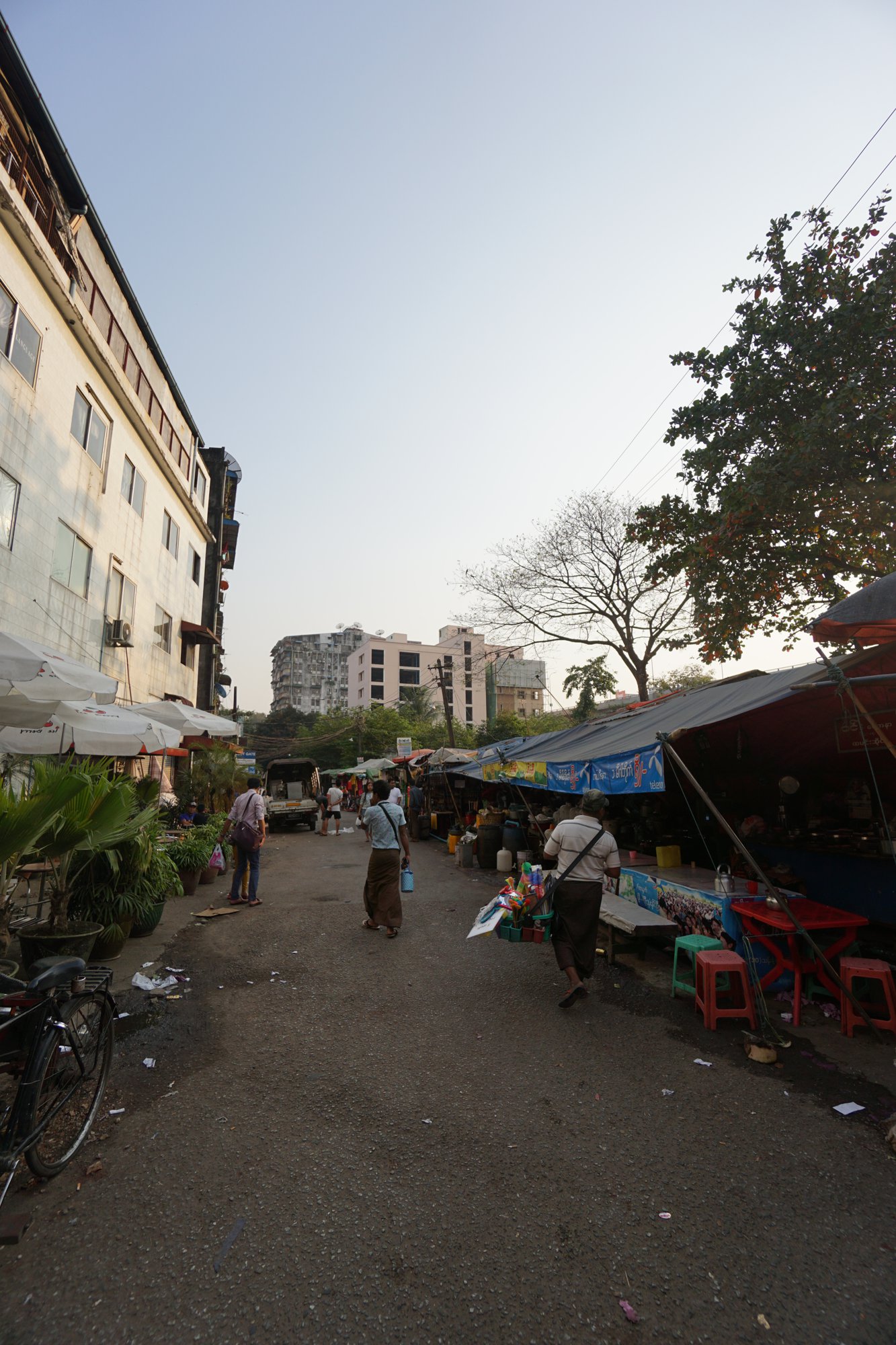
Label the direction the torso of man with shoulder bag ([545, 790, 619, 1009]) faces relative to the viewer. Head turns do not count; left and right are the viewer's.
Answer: facing away from the viewer

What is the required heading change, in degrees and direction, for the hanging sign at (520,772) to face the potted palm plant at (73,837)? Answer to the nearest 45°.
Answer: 0° — it already faces it

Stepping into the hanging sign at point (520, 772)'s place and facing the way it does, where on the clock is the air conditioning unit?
The air conditioning unit is roughly at 2 o'clock from the hanging sign.

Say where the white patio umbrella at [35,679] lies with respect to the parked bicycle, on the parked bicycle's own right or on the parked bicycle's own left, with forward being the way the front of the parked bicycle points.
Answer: on the parked bicycle's own right

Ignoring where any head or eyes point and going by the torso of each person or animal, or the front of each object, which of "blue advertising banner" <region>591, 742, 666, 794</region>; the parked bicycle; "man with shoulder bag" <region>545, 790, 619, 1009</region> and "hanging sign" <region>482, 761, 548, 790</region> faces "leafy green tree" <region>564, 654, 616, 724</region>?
the man with shoulder bag

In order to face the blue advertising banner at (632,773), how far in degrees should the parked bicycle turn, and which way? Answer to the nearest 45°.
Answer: approximately 135° to its left
